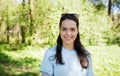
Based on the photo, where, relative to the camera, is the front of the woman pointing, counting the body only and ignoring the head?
toward the camera
